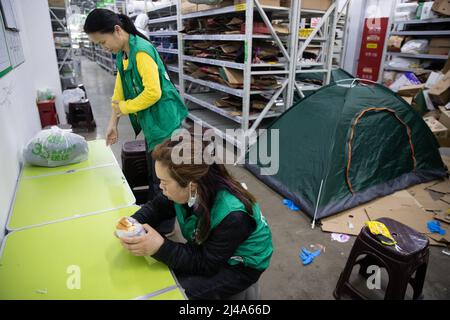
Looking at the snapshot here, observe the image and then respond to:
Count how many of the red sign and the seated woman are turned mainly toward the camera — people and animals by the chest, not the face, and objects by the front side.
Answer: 1

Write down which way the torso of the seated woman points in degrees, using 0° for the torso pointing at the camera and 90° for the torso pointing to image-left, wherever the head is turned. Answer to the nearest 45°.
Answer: approximately 90°

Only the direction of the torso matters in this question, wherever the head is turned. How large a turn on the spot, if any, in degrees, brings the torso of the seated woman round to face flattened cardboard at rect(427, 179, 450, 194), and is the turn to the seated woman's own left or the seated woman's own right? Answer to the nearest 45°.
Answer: approximately 135° to the seated woman's own right

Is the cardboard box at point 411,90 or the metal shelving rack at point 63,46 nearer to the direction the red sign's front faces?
the cardboard box

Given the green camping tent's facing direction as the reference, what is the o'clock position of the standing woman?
The standing woman is roughly at 3 o'clock from the green camping tent.

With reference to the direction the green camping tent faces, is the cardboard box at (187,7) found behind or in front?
behind

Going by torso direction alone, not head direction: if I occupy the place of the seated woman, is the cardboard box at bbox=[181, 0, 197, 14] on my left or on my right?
on my right

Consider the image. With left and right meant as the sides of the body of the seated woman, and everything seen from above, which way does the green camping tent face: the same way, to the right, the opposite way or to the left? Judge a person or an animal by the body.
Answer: to the left

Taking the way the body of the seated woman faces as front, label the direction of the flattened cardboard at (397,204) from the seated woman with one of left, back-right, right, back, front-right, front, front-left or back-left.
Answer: back-right
